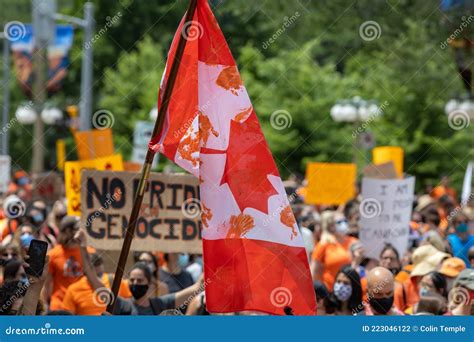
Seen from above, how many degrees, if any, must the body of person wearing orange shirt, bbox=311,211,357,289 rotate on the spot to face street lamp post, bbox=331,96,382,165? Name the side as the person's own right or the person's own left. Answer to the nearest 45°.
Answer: approximately 135° to the person's own left

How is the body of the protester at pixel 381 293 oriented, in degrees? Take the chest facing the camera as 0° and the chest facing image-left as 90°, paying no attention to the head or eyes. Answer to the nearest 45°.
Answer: approximately 0°

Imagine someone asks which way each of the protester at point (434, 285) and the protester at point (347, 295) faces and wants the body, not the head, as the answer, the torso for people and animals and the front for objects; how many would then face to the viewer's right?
0

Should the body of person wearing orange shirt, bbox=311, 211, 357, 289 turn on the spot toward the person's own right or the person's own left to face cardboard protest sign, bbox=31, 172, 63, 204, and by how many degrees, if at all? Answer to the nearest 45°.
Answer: approximately 180°

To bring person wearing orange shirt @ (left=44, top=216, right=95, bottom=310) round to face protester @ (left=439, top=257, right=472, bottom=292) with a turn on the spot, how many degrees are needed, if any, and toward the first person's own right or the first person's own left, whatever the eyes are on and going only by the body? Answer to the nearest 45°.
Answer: approximately 45° to the first person's own left
